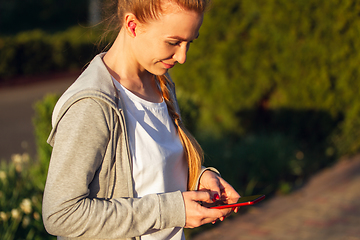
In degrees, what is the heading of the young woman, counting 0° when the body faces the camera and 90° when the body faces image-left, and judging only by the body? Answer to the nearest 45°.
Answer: approximately 315°
